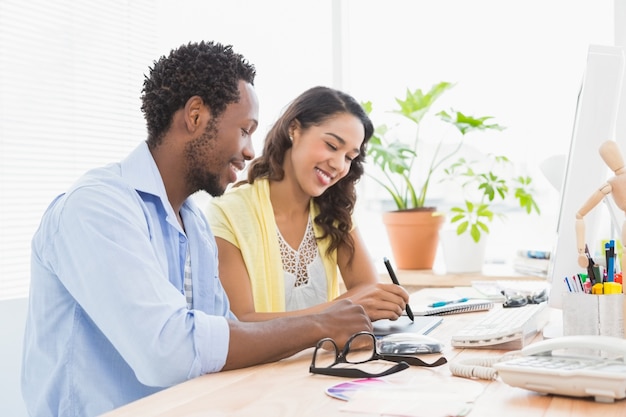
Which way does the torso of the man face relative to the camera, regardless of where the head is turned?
to the viewer's right

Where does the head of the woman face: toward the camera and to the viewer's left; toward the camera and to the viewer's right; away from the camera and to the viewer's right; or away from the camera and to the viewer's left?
toward the camera and to the viewer's right

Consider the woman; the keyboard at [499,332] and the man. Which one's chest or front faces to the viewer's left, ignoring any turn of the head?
the keyboard

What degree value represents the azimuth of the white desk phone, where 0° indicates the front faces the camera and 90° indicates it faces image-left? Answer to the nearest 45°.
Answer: approximately 90°

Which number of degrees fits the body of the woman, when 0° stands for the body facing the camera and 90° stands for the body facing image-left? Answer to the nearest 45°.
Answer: approximately 315°

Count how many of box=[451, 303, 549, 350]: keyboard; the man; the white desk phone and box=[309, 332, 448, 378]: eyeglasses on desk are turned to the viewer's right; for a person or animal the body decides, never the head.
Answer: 1

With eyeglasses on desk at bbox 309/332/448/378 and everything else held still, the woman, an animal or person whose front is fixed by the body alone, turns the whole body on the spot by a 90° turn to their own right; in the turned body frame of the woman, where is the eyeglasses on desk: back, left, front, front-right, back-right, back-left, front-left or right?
front-left
